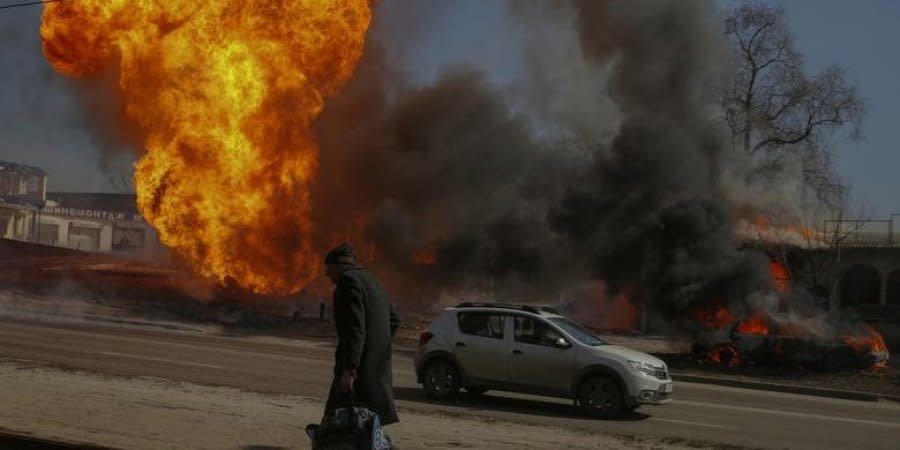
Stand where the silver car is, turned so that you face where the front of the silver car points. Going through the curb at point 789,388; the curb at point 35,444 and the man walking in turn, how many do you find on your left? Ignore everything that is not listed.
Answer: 1

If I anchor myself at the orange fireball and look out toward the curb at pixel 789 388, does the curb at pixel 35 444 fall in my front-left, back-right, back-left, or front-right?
front-right

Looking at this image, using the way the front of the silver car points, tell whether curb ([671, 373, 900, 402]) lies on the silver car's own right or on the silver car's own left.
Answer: on the silver car's own left

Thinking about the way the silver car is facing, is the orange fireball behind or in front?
behind

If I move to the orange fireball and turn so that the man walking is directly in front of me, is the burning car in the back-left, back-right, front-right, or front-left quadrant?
front-left

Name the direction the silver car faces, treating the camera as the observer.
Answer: facing the viewer and to the right of the viewer

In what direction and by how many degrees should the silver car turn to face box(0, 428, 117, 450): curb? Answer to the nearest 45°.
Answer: approximately 90° to its right

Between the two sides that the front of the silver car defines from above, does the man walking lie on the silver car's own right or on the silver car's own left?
on the silver car's own right

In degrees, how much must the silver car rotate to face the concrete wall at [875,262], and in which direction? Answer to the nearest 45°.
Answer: approximately 90° to its left
